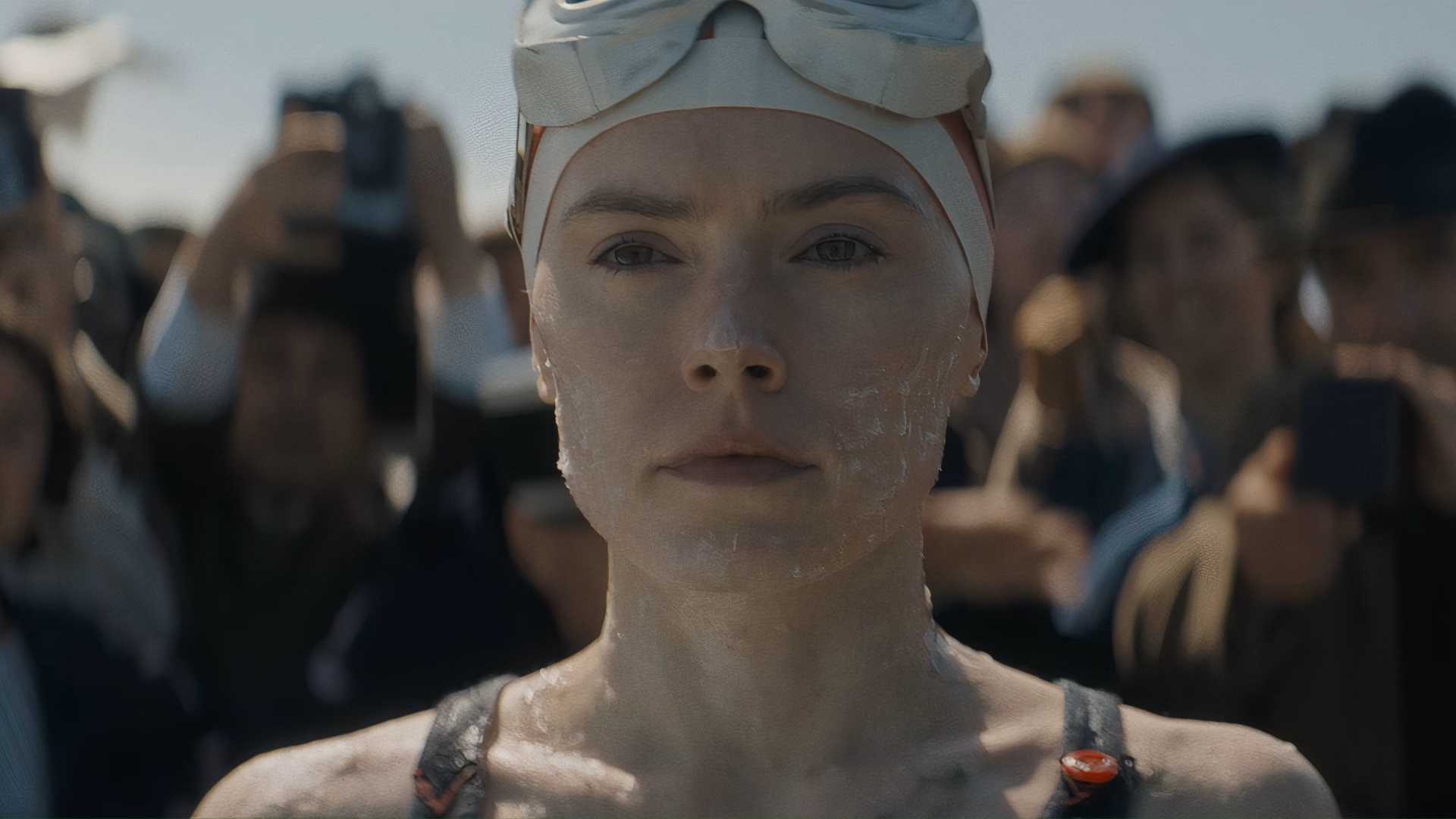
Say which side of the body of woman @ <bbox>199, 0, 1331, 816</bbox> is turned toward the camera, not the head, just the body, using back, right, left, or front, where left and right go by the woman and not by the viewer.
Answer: front

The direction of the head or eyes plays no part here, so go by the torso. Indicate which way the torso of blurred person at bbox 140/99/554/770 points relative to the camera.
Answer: toward the camera

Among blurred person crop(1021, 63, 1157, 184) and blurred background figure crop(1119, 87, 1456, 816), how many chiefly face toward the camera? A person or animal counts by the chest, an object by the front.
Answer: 2

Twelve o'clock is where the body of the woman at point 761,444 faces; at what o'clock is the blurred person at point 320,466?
The blurred person is roughly at 5 o'clock from the woman.

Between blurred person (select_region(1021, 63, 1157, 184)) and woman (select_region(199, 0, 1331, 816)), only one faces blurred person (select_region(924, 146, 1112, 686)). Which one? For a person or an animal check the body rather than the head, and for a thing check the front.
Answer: blurred person (select_region(1021, 63, 1157, 184))

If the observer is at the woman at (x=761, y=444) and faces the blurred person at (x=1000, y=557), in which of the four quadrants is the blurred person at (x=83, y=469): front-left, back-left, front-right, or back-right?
front-left

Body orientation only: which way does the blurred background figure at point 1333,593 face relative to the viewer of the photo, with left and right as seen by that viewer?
facing the viewer

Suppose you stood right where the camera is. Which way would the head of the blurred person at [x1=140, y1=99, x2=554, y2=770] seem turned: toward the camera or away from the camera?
toward the camera

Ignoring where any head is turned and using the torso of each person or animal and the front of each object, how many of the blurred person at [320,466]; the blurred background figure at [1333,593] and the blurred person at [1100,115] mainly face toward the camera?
3

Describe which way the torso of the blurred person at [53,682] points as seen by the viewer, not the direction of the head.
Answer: toward the camera

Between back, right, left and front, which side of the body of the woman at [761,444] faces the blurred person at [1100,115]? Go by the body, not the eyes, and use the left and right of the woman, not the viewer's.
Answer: back

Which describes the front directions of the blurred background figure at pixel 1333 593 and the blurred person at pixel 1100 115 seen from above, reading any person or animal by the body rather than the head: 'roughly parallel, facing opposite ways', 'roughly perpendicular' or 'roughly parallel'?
roughly parallel

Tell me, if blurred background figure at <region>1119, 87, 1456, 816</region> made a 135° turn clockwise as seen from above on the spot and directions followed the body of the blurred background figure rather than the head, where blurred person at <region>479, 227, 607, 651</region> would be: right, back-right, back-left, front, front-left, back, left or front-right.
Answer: front-left

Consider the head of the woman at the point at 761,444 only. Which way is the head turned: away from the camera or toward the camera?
toward the camera

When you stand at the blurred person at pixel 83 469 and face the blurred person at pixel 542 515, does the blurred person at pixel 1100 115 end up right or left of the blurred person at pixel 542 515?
left
